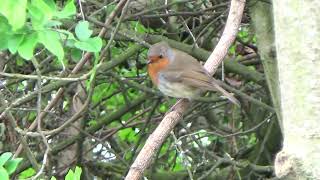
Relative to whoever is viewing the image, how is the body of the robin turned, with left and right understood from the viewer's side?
facing to the left of the viewer
